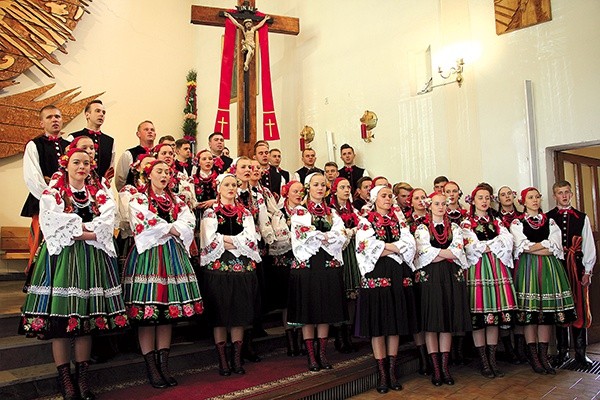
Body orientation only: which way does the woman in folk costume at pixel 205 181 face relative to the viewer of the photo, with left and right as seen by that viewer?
facing the viewer and to the right of the viewer

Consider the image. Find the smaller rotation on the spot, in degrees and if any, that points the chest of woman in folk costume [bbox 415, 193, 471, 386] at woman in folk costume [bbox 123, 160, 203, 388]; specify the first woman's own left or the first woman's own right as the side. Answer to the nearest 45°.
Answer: approximately 45° to the first woman's own right

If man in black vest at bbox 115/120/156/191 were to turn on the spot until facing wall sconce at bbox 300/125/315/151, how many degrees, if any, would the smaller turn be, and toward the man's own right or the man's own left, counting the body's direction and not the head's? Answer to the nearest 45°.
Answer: approximately 90° to the man's own left

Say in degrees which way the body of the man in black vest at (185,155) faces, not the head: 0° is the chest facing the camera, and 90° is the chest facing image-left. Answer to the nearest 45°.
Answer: approximately 315°

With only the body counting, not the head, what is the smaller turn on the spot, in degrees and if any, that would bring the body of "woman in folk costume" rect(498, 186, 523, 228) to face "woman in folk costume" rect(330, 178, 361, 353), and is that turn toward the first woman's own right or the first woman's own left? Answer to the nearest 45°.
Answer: approximately 45° to the first woman's own right

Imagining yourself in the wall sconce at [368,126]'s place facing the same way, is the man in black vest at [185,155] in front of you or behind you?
in front

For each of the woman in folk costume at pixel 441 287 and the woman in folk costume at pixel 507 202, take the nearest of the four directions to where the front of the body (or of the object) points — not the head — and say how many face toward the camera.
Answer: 2

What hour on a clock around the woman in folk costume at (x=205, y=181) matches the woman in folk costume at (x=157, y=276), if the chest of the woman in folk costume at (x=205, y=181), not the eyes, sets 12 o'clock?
the woman in folk costume at (x=157, y=276) is roughly at 2 o'clock from the woman in folk costume at (x=205, y=181).

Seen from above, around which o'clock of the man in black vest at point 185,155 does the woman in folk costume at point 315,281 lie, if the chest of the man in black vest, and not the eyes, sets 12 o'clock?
The woman in folk costume is roughly at 12 o'clock from the man in black vest.

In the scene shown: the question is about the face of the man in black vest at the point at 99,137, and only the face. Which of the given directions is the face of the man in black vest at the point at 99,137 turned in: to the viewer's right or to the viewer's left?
to the viewer's right

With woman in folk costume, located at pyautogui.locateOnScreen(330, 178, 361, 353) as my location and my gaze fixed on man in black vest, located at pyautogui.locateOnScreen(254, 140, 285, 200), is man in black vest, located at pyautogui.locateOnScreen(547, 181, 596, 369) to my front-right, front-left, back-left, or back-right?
back-right
